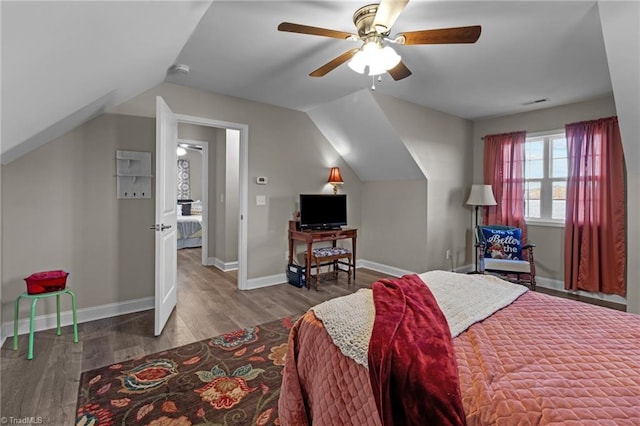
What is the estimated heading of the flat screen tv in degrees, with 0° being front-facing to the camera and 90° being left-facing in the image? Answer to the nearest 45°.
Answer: approximately 0°

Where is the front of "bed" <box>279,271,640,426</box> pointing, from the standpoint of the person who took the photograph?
facing away from the viewer and to the left of the viewer

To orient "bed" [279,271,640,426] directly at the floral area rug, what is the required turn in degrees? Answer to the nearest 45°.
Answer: approximately 45° to its left
